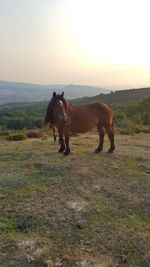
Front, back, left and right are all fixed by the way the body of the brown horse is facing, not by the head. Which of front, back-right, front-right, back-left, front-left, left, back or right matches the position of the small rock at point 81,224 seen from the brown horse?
left

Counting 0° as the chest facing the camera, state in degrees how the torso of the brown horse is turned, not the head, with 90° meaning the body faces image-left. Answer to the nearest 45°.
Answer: approximately 90°

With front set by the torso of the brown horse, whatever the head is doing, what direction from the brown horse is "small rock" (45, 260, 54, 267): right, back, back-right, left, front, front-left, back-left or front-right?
left

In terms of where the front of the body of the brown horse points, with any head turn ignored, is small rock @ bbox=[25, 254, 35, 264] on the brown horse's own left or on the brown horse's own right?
on the brown horse's own left
